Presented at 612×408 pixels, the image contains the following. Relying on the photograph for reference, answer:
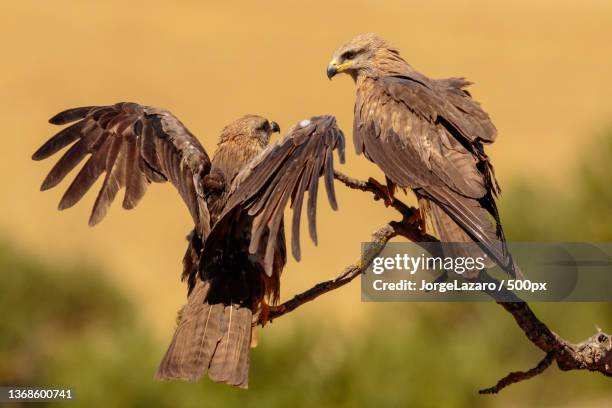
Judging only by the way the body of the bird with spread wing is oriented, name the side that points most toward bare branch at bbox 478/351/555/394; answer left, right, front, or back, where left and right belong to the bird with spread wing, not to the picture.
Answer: right

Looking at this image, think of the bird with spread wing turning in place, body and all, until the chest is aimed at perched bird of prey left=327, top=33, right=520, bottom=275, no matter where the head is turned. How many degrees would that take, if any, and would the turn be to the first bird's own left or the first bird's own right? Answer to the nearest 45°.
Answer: approximately 45° to the first bird's own right

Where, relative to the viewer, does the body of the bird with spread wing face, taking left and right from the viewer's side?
facing away from the viewer and to the right of the viewer
